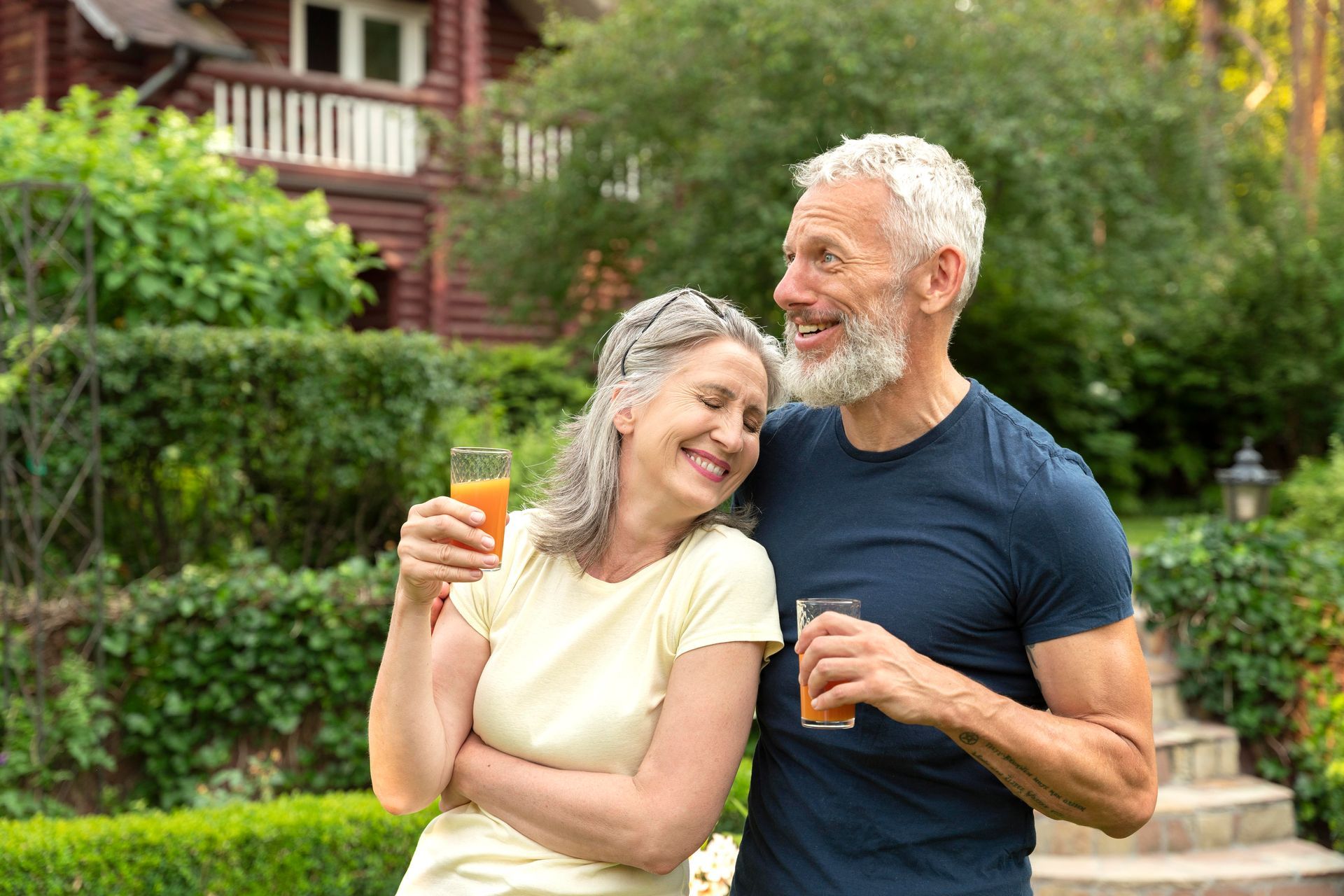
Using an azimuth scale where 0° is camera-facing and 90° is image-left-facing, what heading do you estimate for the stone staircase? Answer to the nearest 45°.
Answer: approximately 0°

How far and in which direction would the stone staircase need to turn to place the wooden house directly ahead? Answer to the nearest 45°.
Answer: approximately 135° to its right

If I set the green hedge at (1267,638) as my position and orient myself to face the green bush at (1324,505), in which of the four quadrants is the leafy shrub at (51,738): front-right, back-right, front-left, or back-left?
back-left

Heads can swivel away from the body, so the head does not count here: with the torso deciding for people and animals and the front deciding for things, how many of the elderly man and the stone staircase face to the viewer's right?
0

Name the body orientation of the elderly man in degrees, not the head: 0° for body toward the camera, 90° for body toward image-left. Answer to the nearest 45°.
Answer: approximately 45°

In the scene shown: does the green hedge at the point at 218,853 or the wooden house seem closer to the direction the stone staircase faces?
the green hedge

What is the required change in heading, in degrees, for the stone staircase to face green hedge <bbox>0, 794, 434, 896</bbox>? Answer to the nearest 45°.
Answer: approximately 45° to its right

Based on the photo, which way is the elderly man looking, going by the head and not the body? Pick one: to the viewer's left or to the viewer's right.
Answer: to the viewer's left

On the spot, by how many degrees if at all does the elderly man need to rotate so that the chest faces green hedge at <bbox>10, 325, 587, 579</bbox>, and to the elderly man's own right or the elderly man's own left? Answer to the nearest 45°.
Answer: approximately 90° to the elderly man's own right

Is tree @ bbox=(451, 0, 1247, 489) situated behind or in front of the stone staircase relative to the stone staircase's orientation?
behind

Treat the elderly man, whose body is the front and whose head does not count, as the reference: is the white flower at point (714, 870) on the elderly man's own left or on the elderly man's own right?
on the elderly man's own right

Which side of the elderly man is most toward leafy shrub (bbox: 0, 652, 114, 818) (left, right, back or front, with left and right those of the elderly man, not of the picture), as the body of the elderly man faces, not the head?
right

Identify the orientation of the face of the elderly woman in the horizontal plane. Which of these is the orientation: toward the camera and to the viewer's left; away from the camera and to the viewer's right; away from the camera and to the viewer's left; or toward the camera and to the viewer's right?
toward the camera and to the viewer's right

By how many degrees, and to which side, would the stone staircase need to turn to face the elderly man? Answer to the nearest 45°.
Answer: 0° — it already faces them

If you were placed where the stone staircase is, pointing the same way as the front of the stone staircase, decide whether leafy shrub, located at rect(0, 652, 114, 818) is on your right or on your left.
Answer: on your right
